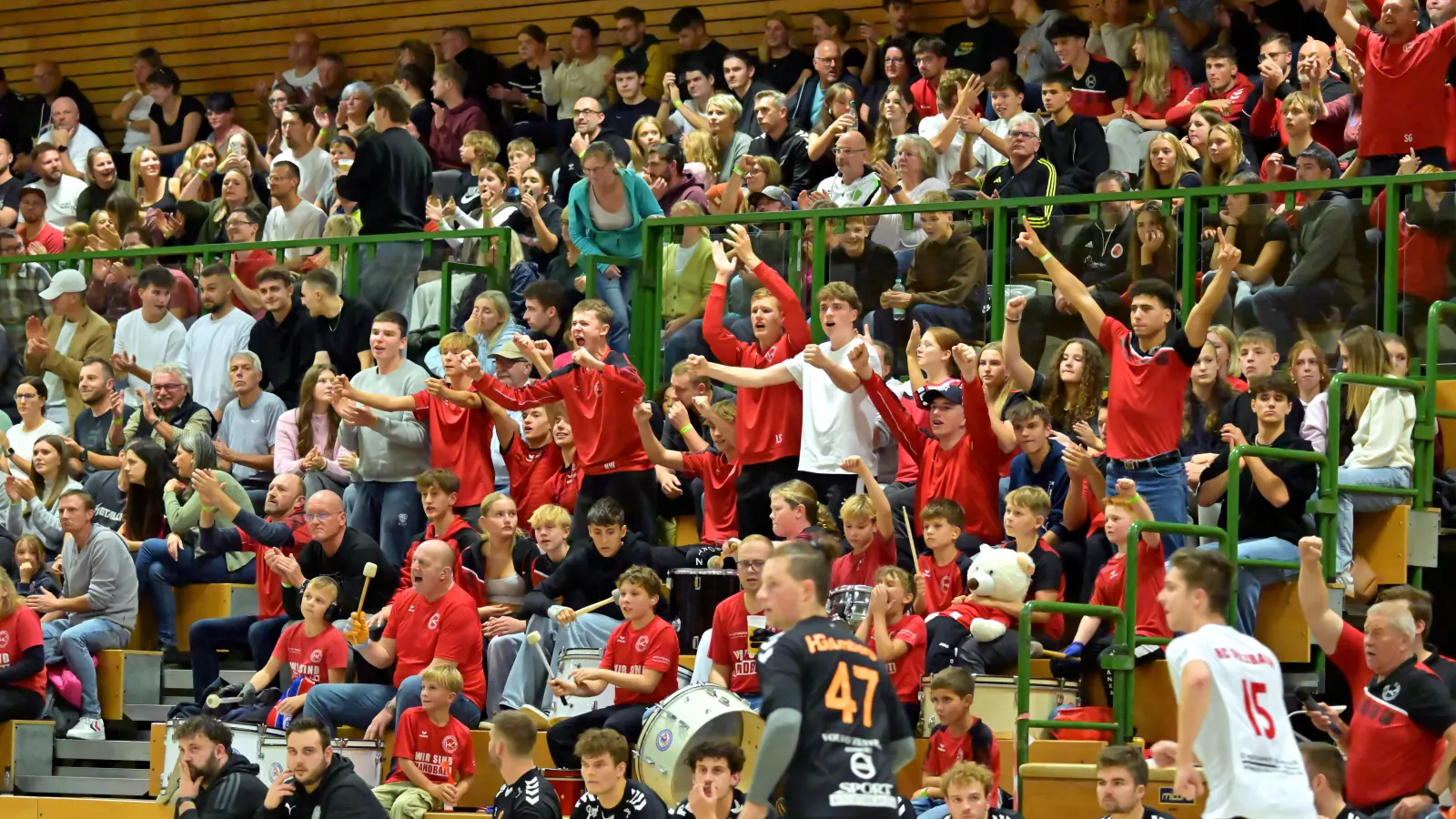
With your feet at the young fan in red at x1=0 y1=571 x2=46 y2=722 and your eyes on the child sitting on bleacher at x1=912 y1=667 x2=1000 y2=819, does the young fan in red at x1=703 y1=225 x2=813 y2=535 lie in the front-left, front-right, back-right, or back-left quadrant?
front-left

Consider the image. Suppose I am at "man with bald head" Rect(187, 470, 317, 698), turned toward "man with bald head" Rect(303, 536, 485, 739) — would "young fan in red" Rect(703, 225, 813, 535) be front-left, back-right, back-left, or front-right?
front-left

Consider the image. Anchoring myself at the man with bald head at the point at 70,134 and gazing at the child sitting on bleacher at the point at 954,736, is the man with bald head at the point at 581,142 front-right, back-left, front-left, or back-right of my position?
front-left

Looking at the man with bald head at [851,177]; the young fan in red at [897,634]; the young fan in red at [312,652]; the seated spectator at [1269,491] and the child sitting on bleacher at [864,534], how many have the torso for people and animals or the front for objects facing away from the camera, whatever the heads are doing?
0

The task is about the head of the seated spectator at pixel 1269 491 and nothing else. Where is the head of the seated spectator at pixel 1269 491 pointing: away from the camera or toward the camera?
toward the camera

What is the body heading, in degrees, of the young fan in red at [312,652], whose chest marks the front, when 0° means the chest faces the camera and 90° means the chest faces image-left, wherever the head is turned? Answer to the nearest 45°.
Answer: approximately 45°

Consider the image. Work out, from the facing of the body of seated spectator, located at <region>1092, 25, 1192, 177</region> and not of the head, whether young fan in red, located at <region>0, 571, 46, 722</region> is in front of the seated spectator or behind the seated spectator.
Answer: in front

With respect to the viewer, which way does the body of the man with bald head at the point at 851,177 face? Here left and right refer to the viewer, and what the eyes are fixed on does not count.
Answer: facing the viewer and to the left of the viewer

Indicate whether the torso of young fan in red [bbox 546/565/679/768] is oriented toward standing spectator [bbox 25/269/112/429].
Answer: no

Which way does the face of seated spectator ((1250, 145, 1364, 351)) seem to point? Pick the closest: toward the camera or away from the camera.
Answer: toward the camera

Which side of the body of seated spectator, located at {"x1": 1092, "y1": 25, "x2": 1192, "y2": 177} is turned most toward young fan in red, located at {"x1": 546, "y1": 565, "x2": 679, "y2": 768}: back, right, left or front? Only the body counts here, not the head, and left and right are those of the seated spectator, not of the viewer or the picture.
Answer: front

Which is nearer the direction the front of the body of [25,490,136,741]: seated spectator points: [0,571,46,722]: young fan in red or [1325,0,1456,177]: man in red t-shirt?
the young fan in red

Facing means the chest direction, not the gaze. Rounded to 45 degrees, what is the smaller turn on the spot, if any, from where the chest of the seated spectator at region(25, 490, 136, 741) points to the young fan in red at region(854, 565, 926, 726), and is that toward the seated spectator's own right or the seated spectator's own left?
approximately 90° to the seated spectator's own left

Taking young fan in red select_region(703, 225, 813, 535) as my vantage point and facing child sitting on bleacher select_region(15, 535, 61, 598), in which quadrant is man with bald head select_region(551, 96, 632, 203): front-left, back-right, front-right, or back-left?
front-right

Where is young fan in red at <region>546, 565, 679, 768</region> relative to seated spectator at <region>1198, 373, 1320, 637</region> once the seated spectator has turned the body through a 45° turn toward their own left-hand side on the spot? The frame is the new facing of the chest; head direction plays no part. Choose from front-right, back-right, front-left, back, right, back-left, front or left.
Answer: right

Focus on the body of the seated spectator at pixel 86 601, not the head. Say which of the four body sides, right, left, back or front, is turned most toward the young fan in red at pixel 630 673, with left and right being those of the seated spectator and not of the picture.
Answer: left

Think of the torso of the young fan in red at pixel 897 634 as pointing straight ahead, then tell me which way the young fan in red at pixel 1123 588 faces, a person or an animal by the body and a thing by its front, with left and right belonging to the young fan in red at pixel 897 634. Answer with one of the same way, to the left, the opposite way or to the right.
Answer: the same way
